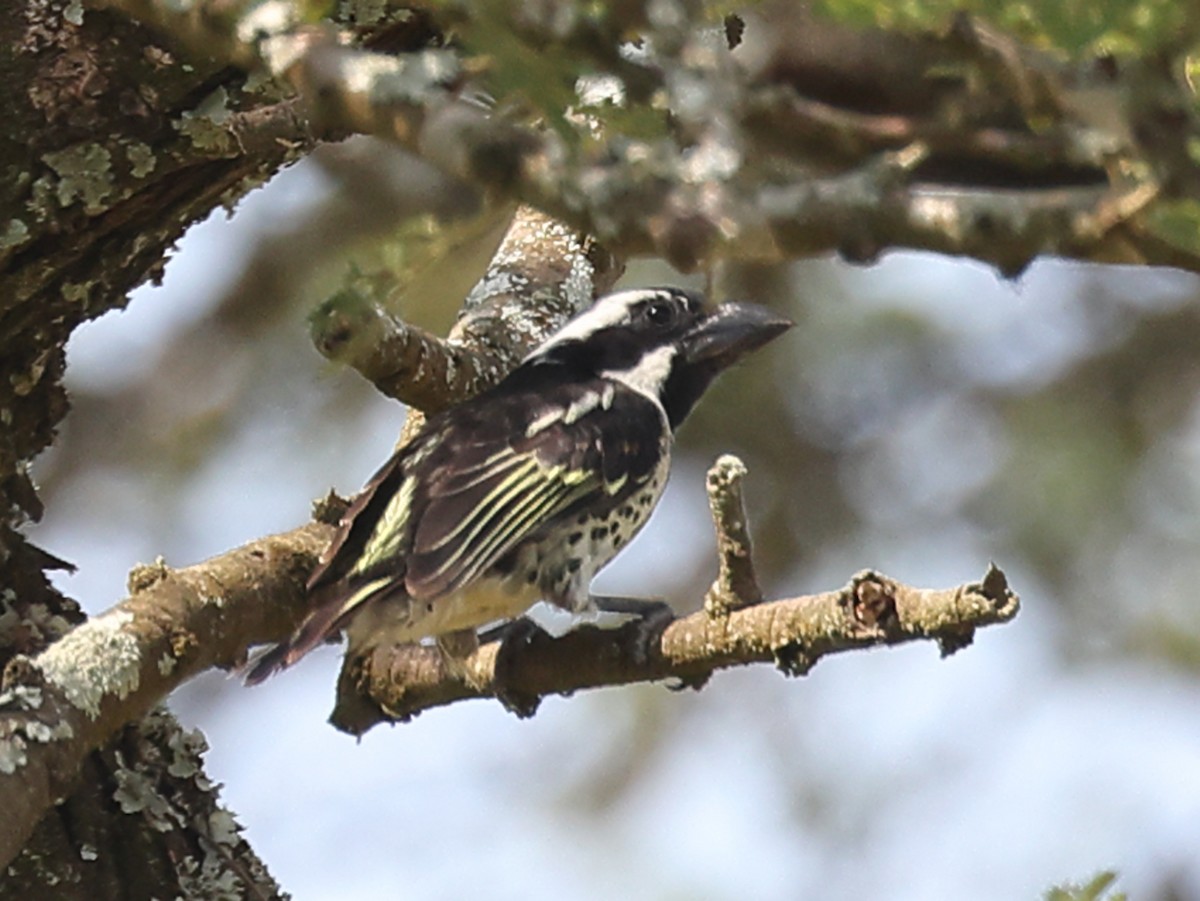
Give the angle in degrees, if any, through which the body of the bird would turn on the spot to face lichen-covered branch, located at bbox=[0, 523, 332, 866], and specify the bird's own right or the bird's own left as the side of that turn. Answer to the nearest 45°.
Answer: approximately 135° to the bird's own right

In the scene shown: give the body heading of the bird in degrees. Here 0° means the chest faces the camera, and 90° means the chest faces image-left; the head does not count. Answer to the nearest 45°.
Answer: approximately 270°

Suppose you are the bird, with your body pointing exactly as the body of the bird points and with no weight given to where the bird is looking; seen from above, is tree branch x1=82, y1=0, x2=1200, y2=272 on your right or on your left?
on your right
